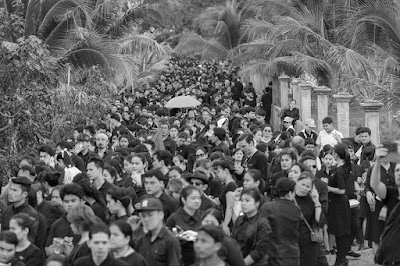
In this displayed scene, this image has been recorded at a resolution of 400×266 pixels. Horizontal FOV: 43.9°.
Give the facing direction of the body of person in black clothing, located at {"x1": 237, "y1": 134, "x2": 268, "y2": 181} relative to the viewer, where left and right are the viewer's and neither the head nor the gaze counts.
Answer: facing the viewer and to the left of the viewer

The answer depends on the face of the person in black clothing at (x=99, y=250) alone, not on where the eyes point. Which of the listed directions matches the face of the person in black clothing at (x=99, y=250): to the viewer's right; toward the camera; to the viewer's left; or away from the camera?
toward the camera

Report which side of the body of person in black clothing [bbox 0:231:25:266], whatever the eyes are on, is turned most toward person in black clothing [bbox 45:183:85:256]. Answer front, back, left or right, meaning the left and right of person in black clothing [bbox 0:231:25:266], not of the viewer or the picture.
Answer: back

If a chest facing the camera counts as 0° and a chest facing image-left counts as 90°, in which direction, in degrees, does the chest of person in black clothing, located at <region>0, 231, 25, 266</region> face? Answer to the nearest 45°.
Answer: approximately 45°

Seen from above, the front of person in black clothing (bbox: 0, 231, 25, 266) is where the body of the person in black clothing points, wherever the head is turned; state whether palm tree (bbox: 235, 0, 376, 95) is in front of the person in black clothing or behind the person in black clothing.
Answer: behind

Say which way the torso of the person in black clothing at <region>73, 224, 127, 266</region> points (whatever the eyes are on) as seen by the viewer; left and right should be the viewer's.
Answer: facing the viewer

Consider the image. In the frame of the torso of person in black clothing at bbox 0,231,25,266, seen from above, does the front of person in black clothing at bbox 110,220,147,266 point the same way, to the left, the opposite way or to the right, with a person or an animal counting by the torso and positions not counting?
the same way
